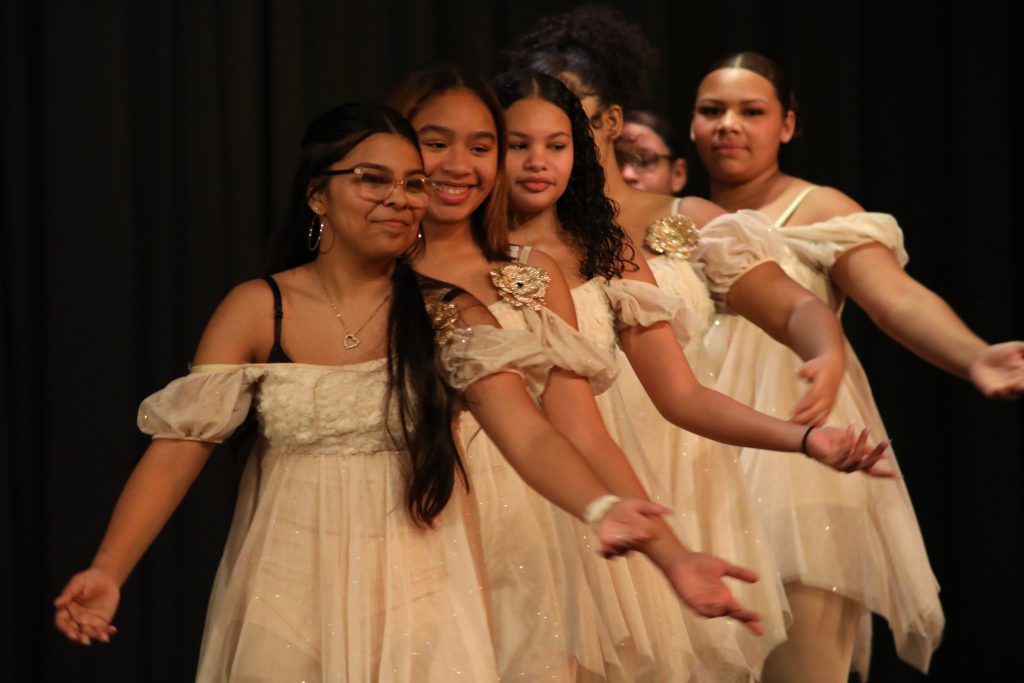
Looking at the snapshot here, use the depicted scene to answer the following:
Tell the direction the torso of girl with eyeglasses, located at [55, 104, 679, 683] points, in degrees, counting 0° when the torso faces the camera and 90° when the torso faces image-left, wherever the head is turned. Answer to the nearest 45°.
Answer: approximately 0°

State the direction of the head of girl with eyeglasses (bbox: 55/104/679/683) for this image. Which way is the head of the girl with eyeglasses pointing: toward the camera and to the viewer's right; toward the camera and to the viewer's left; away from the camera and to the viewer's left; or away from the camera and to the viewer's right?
toward the camera and to the viewer's right

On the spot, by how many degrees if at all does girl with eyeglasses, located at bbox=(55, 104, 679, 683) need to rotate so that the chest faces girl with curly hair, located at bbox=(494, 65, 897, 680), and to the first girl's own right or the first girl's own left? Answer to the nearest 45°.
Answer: approximately 135° to the first girl's own left
